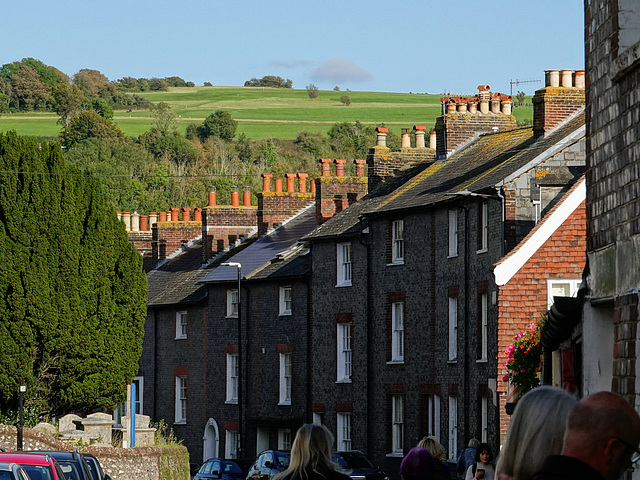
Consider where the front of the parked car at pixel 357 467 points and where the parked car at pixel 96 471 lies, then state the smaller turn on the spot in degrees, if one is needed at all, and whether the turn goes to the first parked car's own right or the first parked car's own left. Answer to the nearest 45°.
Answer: approximately 90° to the first parked car's own right

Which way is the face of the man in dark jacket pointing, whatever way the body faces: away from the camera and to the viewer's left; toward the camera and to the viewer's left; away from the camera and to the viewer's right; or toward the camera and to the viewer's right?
away from the camera and to the viewer's right

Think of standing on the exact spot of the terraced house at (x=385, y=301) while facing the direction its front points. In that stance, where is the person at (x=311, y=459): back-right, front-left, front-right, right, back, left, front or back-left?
front-left

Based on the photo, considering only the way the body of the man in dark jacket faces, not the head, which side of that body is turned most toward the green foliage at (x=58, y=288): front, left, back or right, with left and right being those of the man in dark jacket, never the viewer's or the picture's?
left

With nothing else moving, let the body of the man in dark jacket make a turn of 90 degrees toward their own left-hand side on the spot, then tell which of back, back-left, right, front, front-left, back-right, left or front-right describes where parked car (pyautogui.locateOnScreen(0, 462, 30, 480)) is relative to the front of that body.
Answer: front

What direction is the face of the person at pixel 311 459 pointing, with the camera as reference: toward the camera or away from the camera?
away from the camera

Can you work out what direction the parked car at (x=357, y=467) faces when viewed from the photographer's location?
facing the viewer and to the right of the viewer

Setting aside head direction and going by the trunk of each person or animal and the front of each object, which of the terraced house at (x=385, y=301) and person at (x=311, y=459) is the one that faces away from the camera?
the person

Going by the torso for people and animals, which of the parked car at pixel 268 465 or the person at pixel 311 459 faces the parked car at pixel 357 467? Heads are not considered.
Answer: the person

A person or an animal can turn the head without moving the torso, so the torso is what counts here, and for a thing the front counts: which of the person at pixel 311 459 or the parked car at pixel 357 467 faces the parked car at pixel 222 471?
the person

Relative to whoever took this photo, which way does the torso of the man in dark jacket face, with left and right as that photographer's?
facing away from the viewer and to the right of the viewer

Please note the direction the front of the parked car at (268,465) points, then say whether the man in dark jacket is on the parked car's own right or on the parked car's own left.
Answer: on the parked car's own left

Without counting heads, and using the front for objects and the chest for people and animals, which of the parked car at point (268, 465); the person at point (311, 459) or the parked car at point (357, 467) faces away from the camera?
the person

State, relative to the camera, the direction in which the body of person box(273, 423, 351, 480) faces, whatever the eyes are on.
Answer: away from the camera

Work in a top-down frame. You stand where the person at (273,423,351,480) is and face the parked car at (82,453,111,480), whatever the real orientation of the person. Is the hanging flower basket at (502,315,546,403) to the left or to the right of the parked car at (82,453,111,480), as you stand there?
right
